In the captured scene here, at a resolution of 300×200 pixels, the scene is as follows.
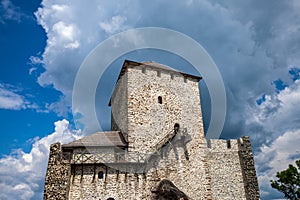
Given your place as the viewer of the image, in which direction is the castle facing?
facing the viewer
